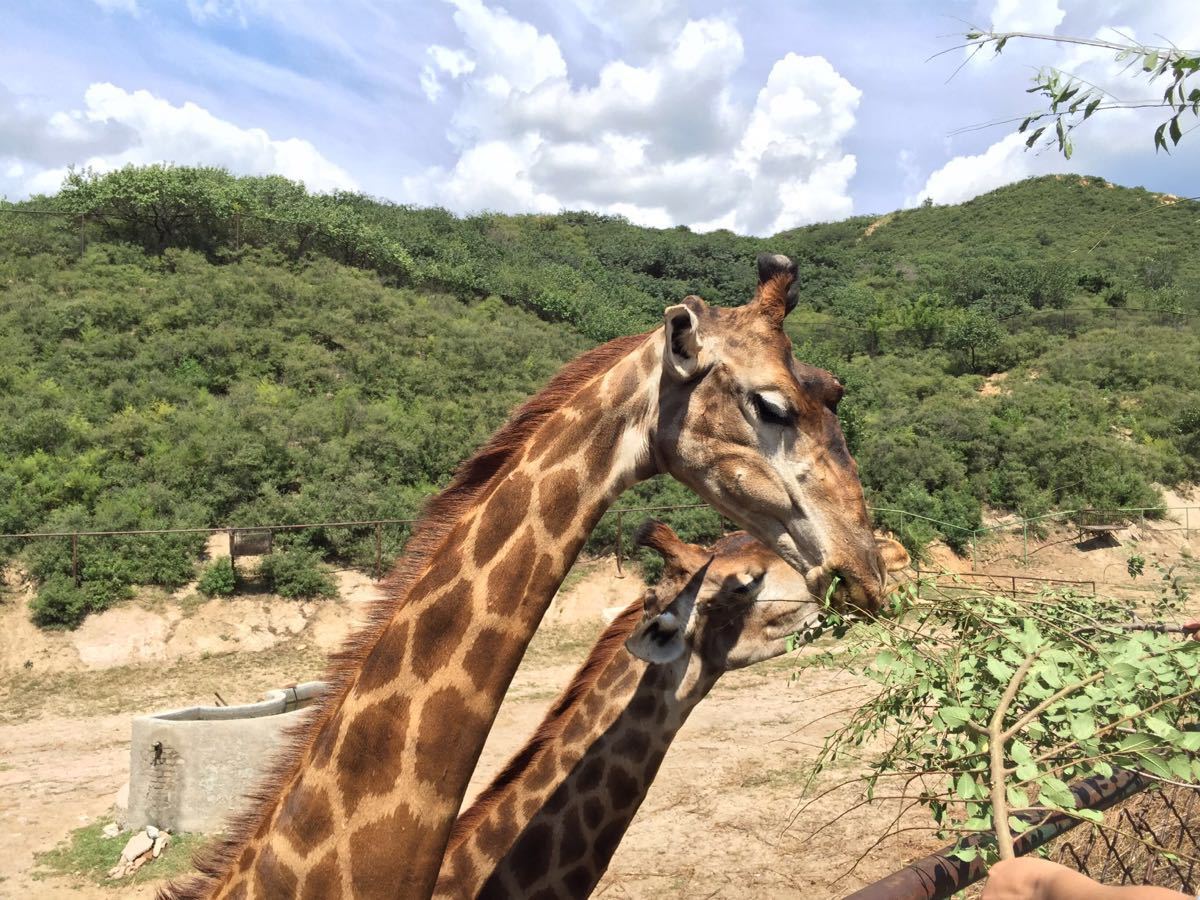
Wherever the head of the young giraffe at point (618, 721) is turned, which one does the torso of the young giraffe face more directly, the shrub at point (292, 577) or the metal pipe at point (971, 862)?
the metal pipe

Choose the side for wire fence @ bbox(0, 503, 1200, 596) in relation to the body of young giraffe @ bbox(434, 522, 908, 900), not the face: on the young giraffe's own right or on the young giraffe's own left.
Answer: on the young giraffe's own left

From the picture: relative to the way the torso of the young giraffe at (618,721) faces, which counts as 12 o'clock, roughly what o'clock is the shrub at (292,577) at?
The shrub is roughly at 8 o'clock from the young giraffe.

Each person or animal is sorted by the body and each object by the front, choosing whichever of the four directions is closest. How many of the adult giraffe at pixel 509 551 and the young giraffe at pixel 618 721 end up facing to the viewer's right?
2

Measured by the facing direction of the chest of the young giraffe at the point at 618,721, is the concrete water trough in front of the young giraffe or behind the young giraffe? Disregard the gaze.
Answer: behind

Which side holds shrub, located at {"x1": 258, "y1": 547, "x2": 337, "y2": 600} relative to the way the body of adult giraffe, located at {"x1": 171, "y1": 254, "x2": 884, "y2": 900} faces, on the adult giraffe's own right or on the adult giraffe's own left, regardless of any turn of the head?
on the adult giraffe's own left

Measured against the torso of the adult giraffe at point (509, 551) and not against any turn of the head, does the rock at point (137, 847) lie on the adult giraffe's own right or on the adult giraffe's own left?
on the adult giraffe's own left

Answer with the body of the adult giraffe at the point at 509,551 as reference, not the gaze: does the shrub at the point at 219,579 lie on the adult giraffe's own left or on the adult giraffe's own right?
on the adult giraffe's own left

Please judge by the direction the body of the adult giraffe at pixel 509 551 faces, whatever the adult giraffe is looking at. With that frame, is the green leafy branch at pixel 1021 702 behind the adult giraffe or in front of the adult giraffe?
in front

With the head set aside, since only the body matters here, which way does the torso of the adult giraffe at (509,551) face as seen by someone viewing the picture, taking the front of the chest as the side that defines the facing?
to the viewer's right

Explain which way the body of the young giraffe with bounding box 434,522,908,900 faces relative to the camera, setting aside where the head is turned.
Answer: to the viewer's right
